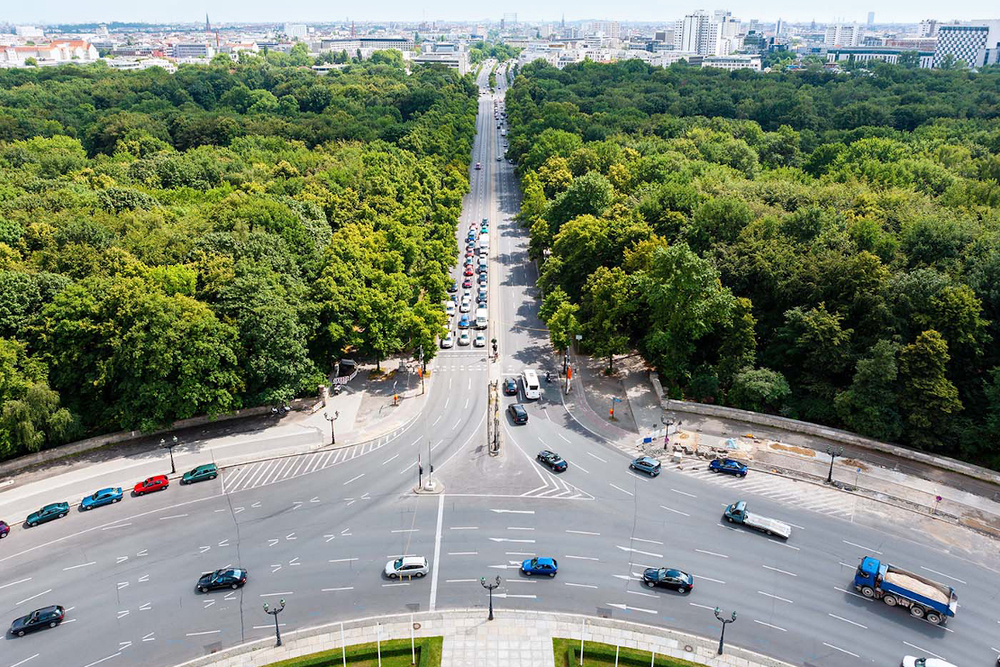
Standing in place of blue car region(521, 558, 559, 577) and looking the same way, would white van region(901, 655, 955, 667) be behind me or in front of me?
behind

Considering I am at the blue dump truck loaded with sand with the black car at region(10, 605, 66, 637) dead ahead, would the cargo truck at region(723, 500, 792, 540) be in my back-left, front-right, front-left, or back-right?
front-right

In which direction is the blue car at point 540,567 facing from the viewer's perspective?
to the viewer's left

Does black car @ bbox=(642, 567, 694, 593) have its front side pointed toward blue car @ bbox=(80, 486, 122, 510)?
yes

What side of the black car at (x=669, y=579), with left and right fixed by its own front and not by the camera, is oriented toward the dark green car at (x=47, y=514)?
front

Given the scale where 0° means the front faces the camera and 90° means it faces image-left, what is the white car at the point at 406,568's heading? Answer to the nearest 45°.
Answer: approximately 90°

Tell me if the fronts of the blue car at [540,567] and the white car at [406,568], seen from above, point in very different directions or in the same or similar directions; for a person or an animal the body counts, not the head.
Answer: same or similar directions

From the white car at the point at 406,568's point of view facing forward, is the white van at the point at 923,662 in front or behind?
behind

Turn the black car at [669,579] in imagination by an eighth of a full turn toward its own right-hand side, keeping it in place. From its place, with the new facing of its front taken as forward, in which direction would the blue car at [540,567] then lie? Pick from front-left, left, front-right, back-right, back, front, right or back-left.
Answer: front-left

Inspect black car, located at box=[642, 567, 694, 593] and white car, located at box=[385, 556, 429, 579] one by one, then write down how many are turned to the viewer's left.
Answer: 2

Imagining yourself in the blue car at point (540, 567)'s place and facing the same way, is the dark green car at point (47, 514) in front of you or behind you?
in front

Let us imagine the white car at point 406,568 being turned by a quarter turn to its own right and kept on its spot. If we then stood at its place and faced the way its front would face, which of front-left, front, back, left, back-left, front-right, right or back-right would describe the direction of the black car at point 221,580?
left

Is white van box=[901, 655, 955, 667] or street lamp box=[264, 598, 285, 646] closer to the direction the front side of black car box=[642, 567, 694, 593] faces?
the street lamp

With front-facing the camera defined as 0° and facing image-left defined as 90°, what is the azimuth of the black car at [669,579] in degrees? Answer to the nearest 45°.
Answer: approximately 90°

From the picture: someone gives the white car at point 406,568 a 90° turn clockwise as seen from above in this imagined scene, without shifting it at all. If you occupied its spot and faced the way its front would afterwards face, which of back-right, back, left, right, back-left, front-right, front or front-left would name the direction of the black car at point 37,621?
left

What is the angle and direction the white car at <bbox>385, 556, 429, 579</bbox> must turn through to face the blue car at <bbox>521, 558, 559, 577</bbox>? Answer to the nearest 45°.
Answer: approximately 180°

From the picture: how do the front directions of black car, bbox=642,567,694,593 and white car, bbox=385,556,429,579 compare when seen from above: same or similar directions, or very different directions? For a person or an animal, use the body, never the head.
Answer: same or similar directions

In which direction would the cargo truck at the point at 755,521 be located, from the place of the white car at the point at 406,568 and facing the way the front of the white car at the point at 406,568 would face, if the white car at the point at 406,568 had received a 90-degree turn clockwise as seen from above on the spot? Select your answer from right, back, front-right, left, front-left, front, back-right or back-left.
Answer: right
